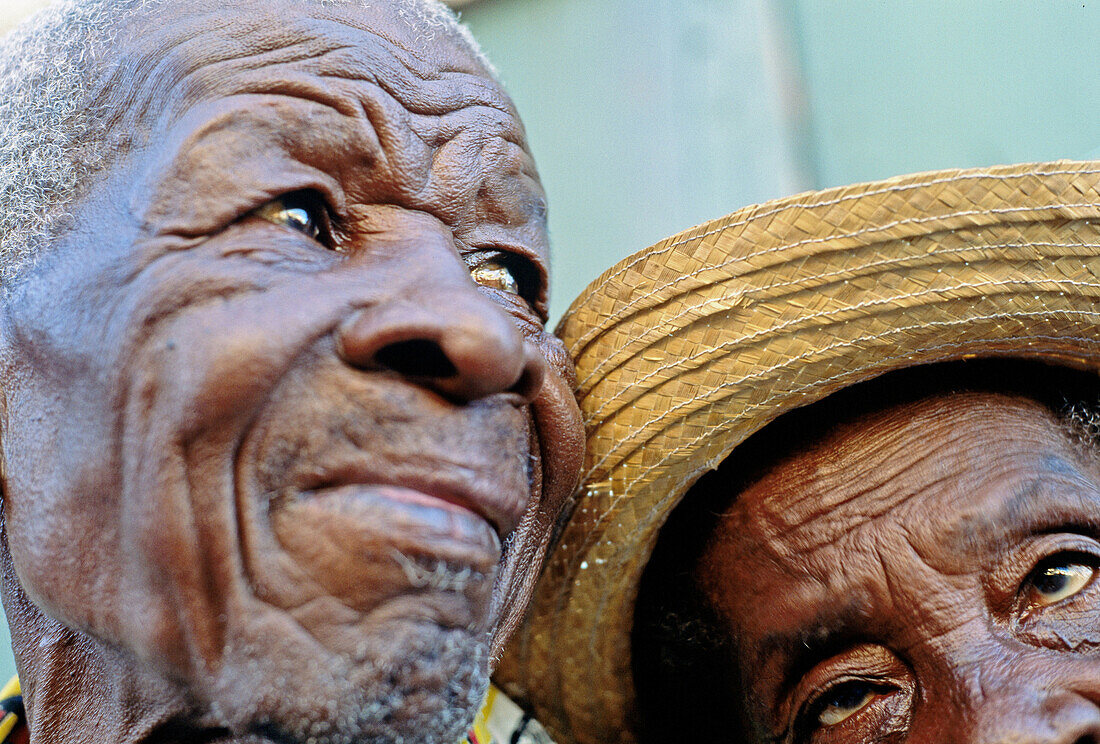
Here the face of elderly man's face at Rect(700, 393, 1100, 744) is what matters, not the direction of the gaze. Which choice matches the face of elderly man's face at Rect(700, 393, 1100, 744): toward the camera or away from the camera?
toward the camera

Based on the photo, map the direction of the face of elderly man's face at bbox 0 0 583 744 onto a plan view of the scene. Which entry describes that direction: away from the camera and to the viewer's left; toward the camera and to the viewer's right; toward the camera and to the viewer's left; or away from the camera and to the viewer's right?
toward the camera and to the viewer's right
